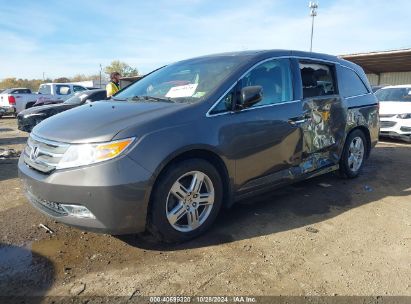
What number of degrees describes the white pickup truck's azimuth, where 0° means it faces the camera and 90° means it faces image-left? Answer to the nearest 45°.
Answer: approximately 225°

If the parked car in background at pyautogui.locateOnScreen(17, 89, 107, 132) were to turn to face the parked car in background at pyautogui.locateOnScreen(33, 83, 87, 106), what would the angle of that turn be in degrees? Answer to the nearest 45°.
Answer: approximately 135° to its right

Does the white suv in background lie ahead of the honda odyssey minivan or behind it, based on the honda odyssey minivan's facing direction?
behind

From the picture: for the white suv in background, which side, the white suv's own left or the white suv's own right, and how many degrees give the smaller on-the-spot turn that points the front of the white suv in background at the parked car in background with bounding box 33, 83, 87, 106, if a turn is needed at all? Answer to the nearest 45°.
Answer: approximately 45° to the white suv's own right

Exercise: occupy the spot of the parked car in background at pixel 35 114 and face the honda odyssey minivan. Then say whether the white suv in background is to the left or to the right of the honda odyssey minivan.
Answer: left

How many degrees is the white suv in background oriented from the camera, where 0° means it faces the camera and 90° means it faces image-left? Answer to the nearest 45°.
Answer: approximately 45°

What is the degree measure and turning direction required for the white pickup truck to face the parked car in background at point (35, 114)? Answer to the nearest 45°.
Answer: approximately 135° to its right
